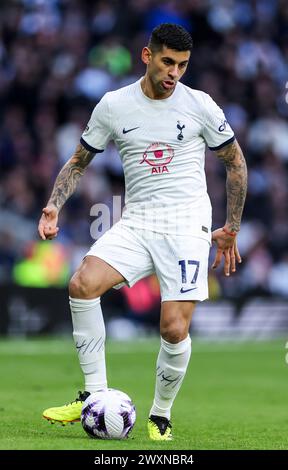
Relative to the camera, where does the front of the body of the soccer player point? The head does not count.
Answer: toward the camera
